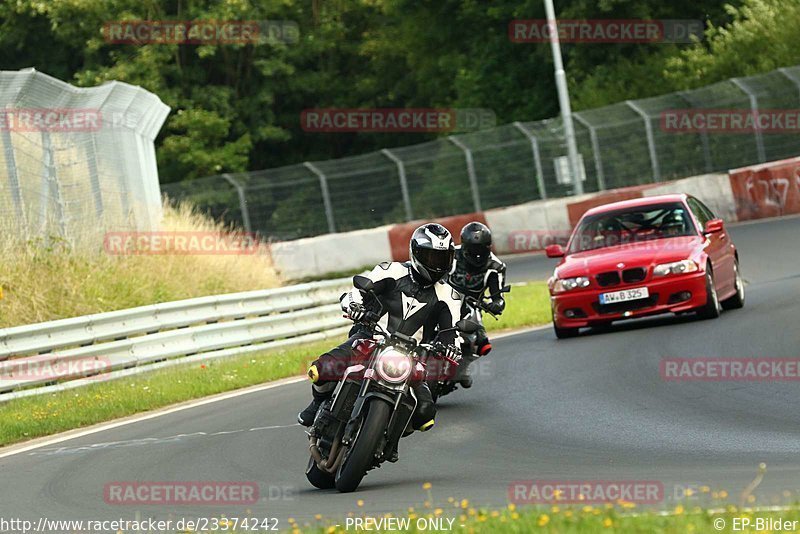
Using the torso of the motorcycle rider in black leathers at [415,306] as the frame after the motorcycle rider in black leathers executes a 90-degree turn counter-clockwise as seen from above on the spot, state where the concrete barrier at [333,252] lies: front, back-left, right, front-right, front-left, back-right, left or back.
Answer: left

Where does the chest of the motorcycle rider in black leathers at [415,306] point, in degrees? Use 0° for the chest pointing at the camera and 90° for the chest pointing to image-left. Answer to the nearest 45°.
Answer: approximately 0°

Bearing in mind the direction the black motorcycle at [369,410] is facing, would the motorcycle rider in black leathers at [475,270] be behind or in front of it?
behind

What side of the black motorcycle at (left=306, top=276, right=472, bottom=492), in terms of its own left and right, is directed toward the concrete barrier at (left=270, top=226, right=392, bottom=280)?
back

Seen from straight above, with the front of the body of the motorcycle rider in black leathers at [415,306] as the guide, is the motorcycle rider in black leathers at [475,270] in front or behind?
behind

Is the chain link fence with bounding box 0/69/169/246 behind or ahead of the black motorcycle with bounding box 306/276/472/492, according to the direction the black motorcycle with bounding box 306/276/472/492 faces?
behind

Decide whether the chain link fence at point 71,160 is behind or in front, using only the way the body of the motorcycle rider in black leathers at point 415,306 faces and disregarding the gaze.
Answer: behind
